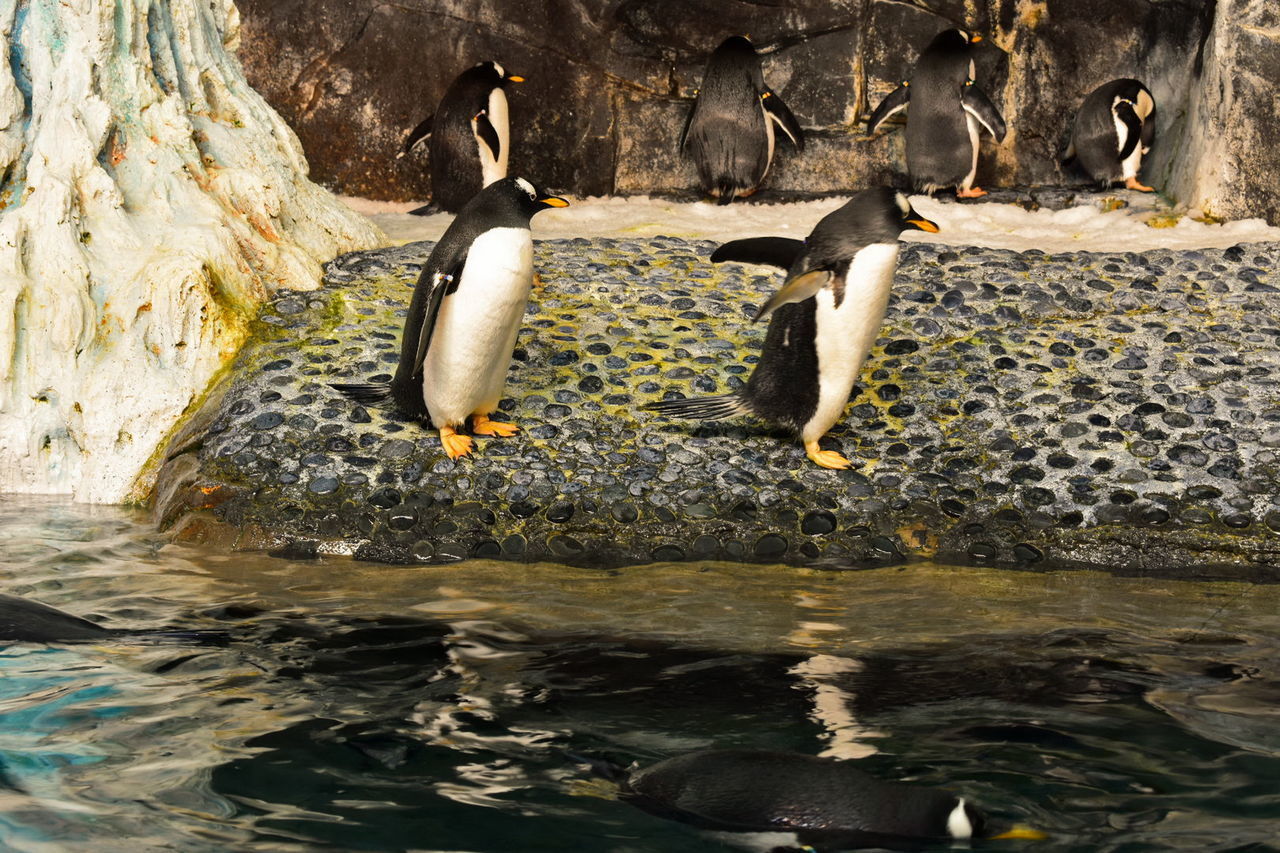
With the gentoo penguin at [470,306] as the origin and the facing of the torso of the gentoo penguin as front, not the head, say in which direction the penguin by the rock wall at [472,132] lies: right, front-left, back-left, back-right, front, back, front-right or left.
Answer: back-left

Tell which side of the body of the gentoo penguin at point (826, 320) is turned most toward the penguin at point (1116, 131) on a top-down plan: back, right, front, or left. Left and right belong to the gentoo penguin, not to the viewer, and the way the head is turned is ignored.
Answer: left

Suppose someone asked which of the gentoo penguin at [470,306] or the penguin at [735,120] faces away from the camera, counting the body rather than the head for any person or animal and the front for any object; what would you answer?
the penguin

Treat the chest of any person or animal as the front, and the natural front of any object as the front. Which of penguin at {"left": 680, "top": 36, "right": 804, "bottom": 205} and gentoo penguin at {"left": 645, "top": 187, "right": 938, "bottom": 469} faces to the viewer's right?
the gentoo penguin

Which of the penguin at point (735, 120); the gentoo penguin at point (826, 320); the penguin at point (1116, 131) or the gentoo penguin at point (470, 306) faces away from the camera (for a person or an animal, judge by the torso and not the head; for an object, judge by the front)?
the penguin at point (735, 120)

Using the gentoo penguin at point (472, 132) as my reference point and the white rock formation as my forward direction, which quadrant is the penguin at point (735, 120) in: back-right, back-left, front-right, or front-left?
back-left

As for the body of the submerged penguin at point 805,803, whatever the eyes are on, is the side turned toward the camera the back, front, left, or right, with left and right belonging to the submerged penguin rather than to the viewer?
right

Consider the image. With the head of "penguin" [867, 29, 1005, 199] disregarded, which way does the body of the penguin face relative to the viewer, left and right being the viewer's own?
facing away from the viewer and to the right of the viewer

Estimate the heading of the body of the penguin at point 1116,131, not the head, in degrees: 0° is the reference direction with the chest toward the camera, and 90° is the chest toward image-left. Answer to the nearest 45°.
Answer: approximately 270°

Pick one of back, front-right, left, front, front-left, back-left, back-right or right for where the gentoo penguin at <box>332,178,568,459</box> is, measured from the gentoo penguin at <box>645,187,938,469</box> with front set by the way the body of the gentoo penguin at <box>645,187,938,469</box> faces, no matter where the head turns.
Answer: back

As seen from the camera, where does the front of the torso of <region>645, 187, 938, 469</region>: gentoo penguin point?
to the viewer's right

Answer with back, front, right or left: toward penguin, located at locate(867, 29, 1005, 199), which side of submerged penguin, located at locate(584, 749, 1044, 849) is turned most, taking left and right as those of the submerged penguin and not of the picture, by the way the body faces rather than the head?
left

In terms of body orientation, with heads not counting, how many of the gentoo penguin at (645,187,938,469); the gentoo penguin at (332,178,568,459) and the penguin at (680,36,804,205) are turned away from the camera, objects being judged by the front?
1

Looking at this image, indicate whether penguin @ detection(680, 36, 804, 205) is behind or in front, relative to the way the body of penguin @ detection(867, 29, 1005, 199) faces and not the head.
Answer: behind
